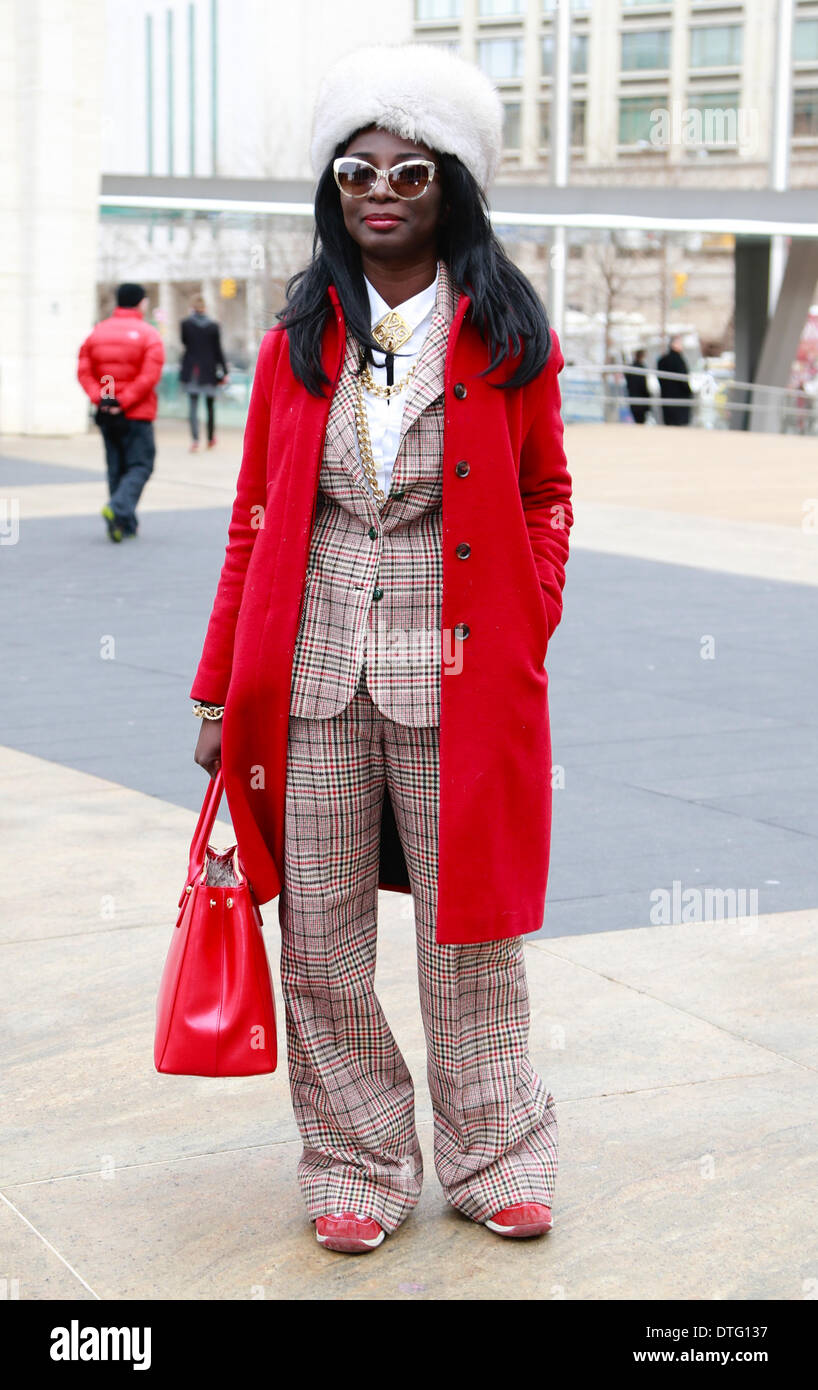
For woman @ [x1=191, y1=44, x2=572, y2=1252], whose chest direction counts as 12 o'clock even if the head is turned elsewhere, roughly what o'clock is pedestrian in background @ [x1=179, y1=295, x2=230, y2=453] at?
The pedestrian in background is roughly at 6 o'clock from the woman.

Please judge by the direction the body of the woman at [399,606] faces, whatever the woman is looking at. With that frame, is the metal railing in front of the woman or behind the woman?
behind

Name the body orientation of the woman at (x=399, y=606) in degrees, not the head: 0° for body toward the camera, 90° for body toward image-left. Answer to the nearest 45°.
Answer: approximately 0°
